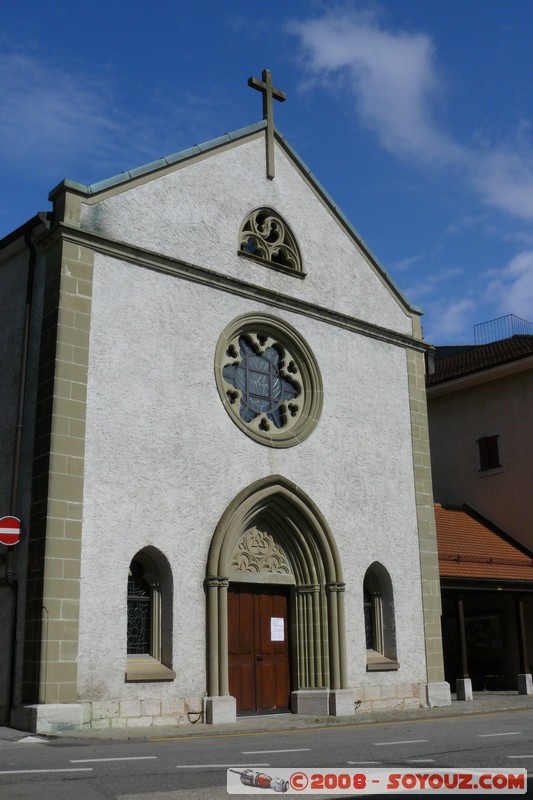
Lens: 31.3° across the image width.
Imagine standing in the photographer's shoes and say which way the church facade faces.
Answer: facing the viewer and to the right of the viewer

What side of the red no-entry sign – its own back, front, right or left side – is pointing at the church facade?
left

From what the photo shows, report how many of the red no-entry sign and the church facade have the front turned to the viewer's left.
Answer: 0

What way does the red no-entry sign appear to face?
toward the camera

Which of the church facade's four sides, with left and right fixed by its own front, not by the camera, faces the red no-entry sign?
right
